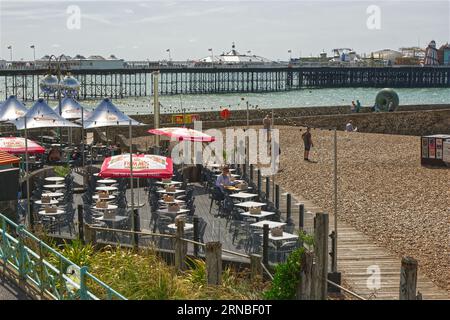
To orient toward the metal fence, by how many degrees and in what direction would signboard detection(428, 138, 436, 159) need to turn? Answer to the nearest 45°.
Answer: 0° — it already faces it

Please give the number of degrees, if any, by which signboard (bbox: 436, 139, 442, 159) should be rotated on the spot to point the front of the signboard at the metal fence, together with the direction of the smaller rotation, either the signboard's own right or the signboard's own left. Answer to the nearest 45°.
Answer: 0° — it already faces it

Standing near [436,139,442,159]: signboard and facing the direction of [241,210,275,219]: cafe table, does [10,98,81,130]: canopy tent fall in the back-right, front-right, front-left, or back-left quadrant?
front-right

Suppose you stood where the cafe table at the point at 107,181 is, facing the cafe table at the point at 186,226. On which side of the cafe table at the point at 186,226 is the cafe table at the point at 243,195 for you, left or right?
left

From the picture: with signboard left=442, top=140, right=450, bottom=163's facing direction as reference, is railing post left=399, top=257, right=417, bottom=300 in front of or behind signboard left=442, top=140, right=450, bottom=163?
in front

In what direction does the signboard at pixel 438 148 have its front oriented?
toward the camera

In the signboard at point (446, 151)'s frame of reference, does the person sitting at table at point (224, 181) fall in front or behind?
in front

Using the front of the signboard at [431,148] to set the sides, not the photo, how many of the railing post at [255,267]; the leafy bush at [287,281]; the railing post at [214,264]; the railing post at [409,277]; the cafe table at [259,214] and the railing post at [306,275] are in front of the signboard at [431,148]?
6

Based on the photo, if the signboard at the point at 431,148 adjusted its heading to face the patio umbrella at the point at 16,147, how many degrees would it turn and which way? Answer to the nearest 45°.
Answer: approximately 45° to its right

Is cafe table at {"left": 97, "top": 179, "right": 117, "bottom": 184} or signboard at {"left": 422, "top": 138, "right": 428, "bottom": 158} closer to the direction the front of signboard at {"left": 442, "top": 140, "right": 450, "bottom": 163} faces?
the cafe table

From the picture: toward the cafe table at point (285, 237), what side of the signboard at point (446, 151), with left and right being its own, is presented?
front

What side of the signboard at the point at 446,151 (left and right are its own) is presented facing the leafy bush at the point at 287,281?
front

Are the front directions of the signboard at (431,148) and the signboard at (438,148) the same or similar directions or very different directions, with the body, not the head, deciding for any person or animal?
same or similar directions

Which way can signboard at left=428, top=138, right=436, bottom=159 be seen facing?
toward the camera

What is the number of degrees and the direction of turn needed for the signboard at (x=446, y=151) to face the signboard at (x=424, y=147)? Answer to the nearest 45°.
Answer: approximately 135° to its right

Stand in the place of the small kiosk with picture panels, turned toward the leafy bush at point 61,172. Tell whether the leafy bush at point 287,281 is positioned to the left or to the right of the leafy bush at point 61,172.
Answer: left
